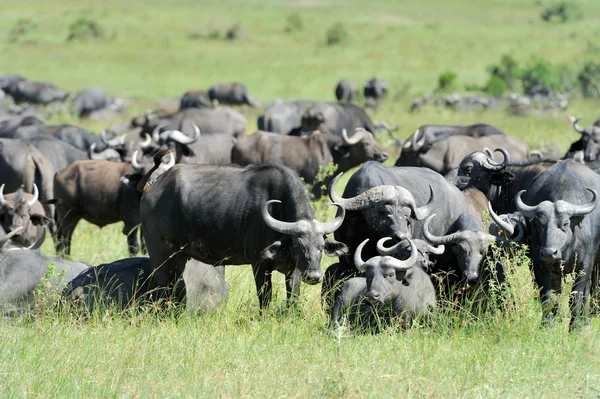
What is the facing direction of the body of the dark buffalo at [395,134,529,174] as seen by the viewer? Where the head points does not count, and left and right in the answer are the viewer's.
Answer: facing to the left of the viewer

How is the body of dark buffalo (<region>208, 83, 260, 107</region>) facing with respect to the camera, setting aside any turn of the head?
to the viewer's right

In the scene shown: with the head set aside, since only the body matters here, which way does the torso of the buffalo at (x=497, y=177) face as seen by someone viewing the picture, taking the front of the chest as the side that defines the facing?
to the viewer's left

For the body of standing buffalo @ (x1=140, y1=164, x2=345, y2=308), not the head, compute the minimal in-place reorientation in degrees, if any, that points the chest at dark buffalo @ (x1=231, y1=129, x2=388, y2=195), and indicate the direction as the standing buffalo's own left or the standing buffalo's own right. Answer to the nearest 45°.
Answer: approximately 135° to the standing buffalo's own left

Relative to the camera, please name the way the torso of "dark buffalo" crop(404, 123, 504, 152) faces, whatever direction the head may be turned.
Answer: to the viewer's left

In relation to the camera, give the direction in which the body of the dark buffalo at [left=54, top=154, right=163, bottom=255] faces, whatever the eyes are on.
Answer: to the viewer's right

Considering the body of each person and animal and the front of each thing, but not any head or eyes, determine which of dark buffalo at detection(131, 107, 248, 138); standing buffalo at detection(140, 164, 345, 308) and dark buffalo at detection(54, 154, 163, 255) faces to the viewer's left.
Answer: dark buffalo at detection(131, 107, 248, 138)

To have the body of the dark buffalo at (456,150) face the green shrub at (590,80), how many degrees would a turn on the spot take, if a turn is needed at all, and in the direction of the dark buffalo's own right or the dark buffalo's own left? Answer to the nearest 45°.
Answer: approximately 90° to the dark buffalo's own right

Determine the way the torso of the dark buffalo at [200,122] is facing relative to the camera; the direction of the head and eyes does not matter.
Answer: to the viewer's left

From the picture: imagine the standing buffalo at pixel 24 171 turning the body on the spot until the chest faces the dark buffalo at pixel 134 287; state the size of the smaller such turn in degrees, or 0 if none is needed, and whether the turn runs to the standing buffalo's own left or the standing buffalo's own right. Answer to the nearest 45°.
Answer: approximately 135° to the standing buffalo's own left
